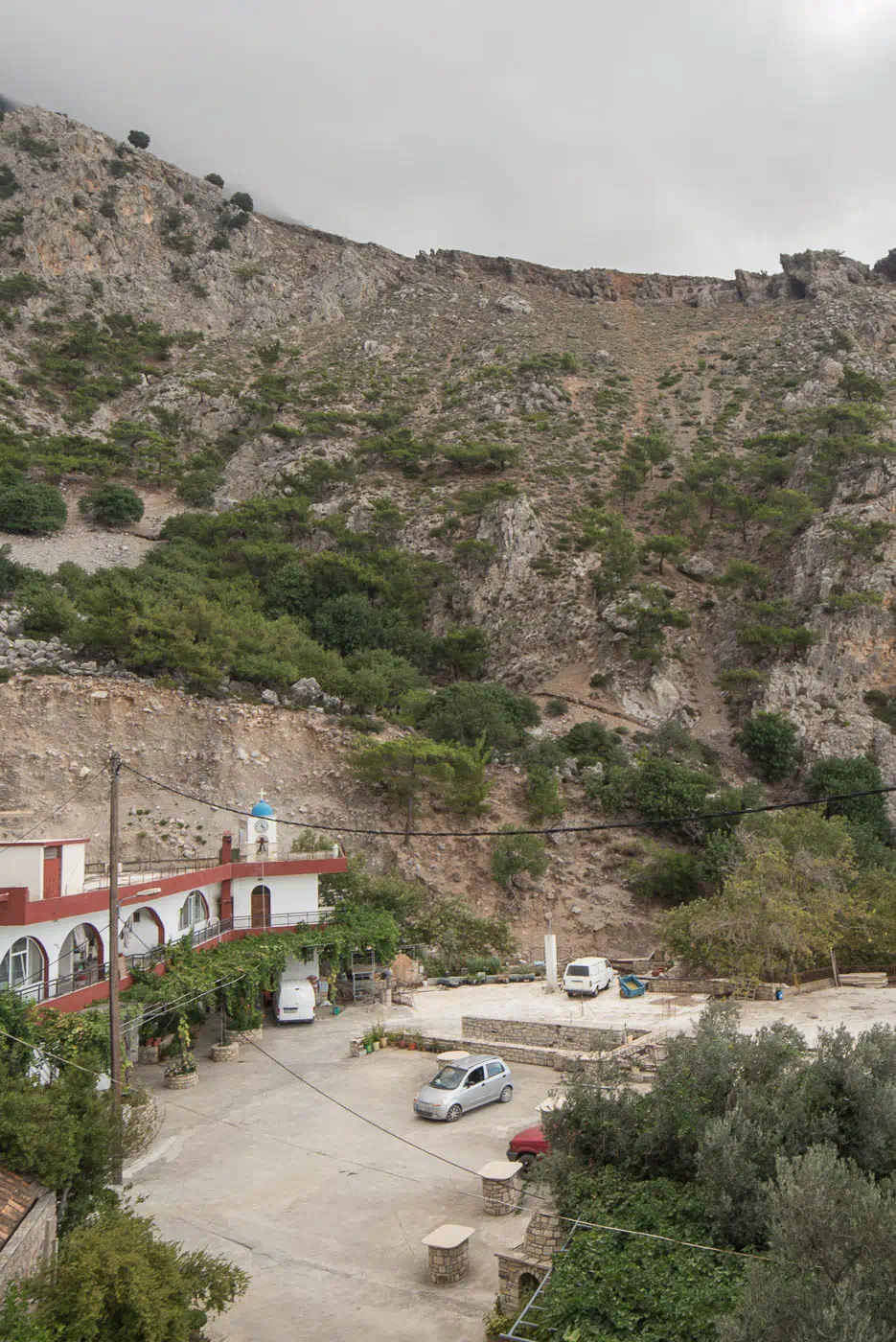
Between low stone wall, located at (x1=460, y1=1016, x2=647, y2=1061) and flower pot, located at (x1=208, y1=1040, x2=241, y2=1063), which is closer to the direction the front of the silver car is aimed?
the flower pot

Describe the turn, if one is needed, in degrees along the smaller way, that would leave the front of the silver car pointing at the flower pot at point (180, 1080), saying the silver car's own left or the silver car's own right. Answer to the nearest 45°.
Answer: approximately 45° to the silver car's own right

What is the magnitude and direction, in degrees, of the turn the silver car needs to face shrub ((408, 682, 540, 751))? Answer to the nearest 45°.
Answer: approximately 135° to its right

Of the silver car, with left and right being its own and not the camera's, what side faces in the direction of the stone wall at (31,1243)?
front

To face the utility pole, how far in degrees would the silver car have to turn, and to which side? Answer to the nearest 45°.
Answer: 0° — it already faces it

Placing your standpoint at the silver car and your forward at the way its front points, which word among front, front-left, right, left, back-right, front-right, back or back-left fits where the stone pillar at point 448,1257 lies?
front-left

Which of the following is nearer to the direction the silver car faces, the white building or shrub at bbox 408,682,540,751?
the white building

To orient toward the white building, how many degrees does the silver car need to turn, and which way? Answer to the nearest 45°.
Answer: approximately 90° to its right

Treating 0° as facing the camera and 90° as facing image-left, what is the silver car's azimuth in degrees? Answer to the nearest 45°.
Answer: approximately 45°
